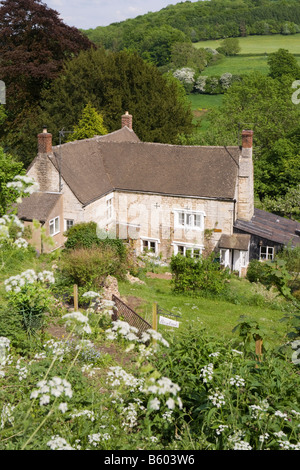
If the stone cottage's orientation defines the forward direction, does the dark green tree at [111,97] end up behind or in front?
behind

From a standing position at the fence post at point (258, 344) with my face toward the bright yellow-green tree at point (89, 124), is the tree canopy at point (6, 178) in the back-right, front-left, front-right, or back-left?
front-left

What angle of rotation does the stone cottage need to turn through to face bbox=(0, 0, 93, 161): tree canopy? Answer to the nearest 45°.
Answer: approximately 135° to its right

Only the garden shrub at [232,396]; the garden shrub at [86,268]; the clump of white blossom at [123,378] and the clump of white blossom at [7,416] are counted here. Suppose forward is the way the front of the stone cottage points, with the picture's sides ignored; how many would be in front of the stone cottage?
4

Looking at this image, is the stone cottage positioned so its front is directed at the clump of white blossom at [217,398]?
yes

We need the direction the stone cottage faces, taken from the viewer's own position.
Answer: facing the viewer

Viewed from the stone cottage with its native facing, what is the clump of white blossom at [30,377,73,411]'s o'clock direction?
The clump of white blossom is roughly at 12 o'clock from the stone cottage.

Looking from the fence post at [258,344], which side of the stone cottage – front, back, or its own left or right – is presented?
front

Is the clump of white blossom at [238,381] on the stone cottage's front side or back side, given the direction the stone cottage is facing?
on the front side

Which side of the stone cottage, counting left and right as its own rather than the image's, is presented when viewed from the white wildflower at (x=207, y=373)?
front

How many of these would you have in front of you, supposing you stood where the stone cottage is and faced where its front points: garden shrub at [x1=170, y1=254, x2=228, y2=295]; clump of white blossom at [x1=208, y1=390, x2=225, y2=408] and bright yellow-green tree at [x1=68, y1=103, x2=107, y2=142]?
2

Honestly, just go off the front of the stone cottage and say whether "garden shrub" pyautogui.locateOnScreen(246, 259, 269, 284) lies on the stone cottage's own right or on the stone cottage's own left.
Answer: on the stone cottage's own left

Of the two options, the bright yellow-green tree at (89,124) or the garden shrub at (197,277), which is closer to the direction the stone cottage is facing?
the garden shrub

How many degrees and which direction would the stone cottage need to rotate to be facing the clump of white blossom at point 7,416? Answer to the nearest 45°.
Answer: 0° — it already faces it

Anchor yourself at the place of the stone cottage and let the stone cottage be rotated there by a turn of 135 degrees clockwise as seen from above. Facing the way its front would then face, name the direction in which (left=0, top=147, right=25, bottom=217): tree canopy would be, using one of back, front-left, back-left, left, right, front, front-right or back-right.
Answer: left

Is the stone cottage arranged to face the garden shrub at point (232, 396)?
yes

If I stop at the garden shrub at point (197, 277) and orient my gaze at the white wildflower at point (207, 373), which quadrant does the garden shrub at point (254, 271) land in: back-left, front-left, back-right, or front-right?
back-left
